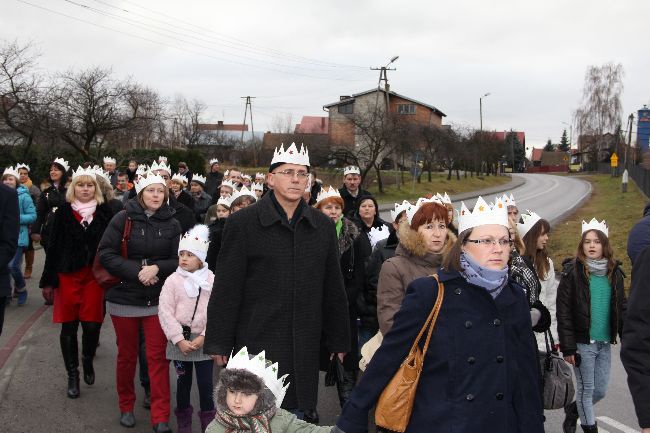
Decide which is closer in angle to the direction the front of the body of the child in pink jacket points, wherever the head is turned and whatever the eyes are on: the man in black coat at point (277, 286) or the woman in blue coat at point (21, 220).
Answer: the man in black coat

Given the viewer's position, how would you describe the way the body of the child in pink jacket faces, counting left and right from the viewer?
facing the viewer

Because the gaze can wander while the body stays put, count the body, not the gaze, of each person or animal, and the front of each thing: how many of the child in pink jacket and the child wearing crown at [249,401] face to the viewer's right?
0

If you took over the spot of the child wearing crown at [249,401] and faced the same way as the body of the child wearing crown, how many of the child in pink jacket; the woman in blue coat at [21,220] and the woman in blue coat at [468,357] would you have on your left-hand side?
1

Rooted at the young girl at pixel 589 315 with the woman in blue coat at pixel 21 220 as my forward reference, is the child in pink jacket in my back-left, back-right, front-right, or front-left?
front-left

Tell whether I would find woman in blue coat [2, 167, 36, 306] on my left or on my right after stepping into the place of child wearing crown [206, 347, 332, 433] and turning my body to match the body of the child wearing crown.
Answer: on my right

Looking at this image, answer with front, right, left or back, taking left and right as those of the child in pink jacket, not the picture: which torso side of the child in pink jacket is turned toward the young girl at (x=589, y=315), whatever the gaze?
left

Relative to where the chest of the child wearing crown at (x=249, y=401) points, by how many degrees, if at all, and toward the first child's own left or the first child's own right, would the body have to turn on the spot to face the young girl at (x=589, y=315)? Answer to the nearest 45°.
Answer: approximately 180°

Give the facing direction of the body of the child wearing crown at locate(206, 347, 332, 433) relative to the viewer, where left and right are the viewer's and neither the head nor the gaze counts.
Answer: facing the viewer and to the left of the viewer

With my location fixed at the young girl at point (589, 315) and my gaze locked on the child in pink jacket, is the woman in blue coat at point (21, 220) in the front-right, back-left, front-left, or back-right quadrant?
front-right

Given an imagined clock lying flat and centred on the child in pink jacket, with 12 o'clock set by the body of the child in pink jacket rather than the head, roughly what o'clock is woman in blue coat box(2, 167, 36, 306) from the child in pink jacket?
The woman in blue coat is roughly at 5 o'clock from the child in pink jacket.

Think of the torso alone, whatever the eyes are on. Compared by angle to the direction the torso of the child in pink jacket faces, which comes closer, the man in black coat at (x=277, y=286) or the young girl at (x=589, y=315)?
the man in black coat
